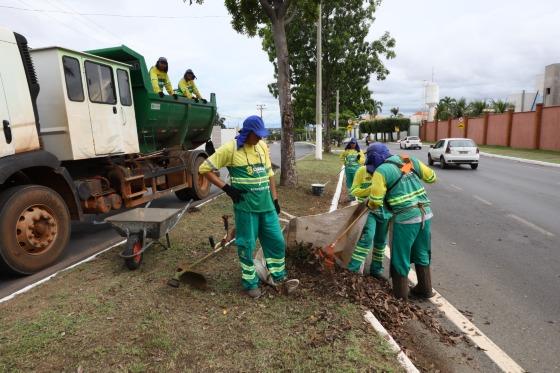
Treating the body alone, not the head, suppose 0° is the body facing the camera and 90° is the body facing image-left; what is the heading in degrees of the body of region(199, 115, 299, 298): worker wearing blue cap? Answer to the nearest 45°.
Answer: approximately 315°

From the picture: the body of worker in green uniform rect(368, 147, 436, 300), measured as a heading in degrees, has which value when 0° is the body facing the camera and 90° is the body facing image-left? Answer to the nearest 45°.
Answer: approximately 135°

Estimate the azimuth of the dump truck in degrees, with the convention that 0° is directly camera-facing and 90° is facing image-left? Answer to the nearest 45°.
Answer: approximately 45°

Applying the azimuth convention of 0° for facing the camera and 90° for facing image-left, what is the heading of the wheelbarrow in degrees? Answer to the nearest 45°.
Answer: approximately 45°

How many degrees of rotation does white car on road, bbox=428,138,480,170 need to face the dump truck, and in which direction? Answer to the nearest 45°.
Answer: approximately 135° to its left

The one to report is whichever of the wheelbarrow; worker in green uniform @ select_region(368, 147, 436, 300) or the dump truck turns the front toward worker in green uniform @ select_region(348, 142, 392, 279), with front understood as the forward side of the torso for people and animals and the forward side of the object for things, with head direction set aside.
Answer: worker in green uniform @ select_region(368, 147, 436, 300)

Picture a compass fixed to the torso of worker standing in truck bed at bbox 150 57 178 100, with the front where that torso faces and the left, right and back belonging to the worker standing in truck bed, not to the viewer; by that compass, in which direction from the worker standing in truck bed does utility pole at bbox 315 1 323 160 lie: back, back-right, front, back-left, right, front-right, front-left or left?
left

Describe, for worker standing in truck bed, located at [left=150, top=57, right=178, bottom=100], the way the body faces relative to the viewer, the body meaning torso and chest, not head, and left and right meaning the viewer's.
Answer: facing the viewer and to the right of the viewer

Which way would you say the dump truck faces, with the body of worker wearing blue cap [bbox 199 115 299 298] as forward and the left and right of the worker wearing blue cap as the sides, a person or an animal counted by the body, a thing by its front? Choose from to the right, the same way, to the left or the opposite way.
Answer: to the right

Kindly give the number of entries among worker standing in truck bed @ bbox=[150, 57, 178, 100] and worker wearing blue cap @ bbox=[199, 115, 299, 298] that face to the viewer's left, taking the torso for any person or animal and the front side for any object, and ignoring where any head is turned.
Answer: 0

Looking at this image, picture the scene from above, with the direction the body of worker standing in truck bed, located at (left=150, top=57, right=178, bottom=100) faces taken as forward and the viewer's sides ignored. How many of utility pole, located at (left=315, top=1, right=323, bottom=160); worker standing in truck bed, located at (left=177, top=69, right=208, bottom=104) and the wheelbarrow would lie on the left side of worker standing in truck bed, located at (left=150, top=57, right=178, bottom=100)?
2

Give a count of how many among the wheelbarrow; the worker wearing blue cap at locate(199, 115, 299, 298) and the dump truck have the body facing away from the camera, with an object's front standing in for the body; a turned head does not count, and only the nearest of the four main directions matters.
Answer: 0

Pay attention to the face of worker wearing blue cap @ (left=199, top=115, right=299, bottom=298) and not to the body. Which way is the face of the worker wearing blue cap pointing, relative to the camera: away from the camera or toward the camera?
toward the camera

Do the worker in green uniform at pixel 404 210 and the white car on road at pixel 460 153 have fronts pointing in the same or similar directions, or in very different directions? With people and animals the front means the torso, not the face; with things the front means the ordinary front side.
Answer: same or similar directions
